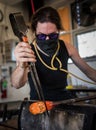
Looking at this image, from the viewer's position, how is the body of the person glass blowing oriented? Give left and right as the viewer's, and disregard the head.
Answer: facing the viewer
